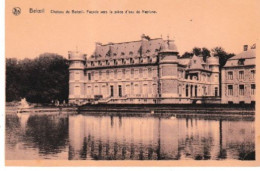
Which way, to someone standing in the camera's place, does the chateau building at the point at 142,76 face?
facing the viewer and to the left of the viewer
